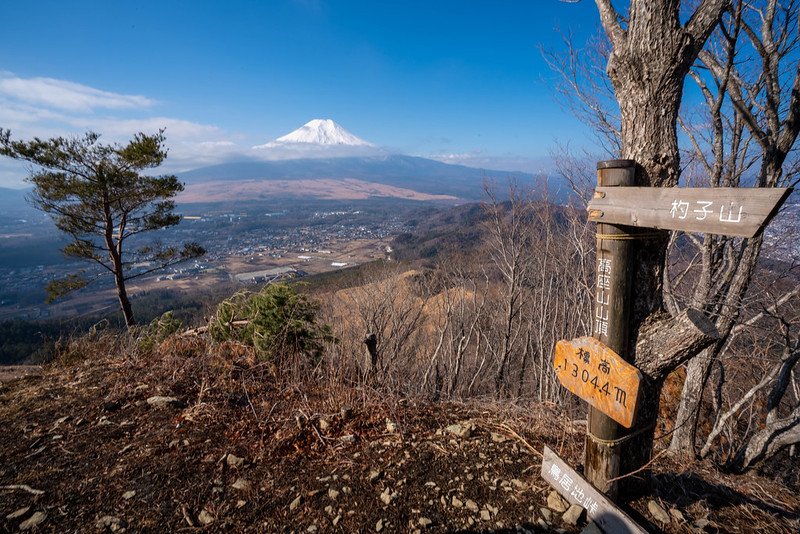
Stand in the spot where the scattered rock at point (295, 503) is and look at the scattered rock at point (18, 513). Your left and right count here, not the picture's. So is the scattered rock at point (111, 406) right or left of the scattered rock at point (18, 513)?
right

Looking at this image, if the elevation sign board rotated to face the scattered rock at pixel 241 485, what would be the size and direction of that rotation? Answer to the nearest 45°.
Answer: approximately 45° to its right

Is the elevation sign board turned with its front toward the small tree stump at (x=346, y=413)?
no

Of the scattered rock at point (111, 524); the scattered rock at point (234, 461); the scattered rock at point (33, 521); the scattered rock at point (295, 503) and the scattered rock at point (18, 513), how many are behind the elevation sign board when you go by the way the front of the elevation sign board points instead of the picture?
0

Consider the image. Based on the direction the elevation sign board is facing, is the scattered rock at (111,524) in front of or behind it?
in front

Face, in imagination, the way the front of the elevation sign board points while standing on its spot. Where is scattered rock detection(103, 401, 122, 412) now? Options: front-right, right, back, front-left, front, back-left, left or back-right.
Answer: front-right

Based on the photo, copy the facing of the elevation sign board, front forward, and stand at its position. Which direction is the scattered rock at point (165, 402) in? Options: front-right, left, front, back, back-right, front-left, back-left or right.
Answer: front-right

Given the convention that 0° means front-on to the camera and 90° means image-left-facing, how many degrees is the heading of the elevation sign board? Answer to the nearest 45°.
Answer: approximately 45°

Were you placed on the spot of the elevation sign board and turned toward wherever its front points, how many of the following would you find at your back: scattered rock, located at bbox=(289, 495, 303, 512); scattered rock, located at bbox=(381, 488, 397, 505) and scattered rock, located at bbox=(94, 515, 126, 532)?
0

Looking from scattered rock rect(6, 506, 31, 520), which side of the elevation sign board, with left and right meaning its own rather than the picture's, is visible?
front

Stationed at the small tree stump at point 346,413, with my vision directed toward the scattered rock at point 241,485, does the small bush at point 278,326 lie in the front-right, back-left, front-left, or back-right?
back-right

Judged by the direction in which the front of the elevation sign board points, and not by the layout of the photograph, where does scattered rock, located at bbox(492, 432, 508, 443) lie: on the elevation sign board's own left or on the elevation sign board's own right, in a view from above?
on the elevation sign board's own right

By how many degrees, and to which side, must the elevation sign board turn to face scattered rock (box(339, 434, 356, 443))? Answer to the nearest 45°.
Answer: approximately 45° to its right

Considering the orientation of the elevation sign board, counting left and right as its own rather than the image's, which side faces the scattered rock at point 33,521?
front

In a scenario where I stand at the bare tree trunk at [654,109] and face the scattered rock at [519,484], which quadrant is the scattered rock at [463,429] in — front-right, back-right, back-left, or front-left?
front-right
